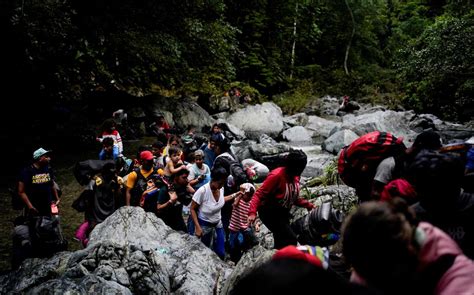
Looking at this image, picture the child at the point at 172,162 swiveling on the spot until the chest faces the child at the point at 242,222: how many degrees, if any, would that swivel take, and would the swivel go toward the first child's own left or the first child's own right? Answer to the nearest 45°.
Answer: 0° — they already face them

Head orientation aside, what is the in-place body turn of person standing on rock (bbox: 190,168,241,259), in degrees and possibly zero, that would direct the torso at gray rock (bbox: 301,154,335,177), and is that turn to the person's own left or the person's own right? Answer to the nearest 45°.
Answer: approximately 90° to the person's own left

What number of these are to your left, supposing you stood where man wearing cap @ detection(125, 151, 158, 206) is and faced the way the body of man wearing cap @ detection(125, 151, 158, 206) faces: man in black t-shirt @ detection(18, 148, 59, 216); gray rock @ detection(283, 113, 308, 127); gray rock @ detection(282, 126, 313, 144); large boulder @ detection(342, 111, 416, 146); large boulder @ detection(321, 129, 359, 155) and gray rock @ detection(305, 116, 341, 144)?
5

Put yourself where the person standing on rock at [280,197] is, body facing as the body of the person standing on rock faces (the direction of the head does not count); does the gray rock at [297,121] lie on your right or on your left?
on your left

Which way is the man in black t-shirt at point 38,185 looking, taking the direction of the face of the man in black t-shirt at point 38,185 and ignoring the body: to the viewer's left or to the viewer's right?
to the viewer's right

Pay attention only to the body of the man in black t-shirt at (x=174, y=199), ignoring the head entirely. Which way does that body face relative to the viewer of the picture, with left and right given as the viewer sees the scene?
facing the viewer and to the right of the viewer

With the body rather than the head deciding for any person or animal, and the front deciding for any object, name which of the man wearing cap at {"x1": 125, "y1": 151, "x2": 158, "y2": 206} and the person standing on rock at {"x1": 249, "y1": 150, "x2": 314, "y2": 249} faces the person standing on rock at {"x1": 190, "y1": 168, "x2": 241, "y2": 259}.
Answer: the man wearing cap

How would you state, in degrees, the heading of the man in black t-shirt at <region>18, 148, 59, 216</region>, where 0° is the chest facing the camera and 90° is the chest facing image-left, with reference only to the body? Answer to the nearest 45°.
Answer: approximately 315°

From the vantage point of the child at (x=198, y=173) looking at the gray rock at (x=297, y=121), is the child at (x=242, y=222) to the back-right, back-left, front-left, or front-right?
back-right
